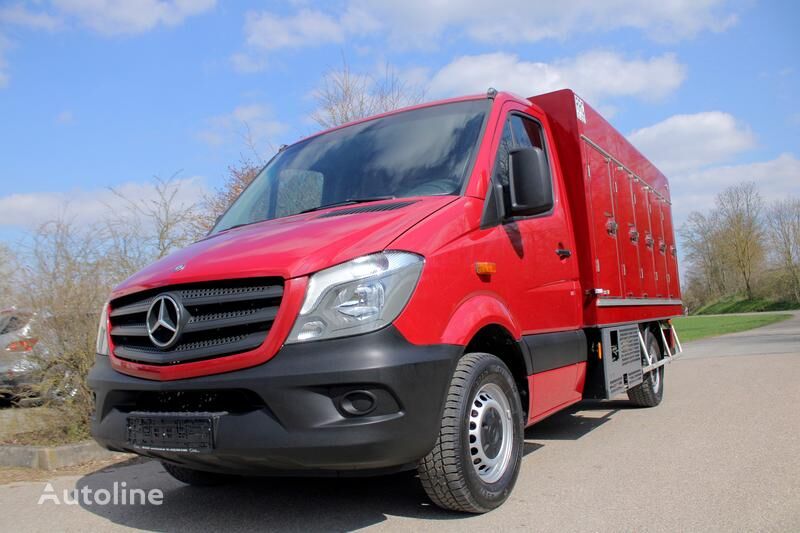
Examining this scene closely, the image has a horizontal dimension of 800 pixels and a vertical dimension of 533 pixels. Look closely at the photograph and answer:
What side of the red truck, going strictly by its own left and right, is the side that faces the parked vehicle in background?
right

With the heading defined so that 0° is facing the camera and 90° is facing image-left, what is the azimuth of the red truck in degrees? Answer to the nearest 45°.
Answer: approximately 45°
